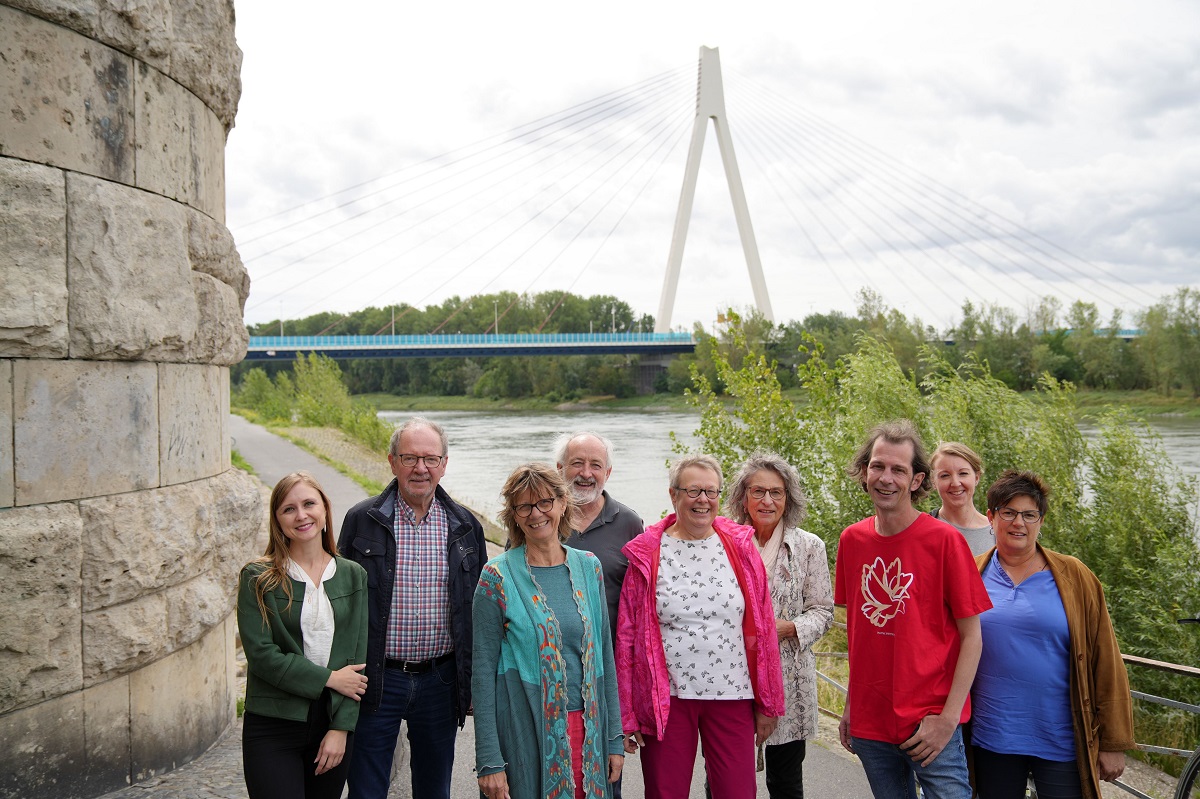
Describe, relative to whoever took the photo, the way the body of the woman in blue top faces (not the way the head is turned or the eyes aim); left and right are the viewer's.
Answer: facing the viewer and to the left of the viewer

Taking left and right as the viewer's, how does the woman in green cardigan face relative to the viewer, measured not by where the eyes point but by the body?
facing the viewer and to the right of the viewer

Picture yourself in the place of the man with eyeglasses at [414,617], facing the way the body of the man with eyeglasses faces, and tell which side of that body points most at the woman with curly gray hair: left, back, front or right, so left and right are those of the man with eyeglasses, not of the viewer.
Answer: left

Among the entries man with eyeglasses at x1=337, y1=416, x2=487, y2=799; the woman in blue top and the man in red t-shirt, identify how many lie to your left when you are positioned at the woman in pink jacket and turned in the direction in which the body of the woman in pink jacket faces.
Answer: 2

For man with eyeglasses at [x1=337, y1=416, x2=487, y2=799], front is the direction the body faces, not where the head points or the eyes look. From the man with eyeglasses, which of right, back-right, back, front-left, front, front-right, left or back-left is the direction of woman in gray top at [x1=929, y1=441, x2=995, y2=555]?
left

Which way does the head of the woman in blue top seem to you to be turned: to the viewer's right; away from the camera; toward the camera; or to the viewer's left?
toward the camera

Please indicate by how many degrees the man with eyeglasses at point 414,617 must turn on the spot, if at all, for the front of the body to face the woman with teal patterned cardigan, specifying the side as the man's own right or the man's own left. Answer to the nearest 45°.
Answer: approximately 45° to the man's own left

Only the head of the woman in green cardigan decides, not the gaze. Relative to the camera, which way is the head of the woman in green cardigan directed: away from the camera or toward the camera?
toward the camera

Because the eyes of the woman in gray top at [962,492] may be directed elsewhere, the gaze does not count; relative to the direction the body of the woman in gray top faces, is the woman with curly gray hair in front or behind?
in front

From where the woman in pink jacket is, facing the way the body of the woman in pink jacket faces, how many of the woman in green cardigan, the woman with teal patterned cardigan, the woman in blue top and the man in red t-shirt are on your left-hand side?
2

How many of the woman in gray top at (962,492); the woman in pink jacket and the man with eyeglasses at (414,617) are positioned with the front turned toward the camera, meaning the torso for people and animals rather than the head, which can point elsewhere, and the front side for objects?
3

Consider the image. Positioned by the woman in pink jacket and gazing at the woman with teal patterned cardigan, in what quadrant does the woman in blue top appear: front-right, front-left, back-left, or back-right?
back-left

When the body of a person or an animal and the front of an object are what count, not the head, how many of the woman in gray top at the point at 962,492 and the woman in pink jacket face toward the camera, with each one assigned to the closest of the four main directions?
2

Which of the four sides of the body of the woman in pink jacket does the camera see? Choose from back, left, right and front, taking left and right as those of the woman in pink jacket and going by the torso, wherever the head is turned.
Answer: front
